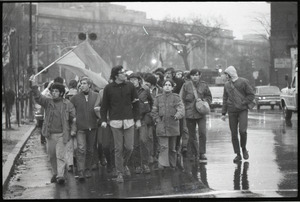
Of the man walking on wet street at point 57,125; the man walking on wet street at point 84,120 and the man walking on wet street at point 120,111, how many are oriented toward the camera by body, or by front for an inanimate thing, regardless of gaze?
3

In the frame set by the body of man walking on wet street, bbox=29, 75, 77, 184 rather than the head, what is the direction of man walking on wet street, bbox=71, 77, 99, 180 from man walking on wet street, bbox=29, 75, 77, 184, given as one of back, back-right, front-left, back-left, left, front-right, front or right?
back-left

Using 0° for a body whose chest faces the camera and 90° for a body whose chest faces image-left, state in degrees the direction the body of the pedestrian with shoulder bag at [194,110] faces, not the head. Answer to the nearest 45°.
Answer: approximately 0°

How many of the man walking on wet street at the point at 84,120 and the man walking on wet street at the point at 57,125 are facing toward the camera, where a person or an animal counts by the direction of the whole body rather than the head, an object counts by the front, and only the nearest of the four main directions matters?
2

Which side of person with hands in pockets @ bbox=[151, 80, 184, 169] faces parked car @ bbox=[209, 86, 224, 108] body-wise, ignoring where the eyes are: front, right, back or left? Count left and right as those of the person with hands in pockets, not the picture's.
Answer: back

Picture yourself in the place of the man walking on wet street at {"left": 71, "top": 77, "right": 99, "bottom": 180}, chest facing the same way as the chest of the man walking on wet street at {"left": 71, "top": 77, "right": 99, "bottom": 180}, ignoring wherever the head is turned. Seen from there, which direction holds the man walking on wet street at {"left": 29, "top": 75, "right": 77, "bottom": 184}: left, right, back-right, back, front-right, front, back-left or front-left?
front-right

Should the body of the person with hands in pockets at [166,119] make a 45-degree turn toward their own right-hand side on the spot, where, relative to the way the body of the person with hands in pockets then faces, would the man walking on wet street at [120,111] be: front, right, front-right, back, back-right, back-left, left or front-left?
front

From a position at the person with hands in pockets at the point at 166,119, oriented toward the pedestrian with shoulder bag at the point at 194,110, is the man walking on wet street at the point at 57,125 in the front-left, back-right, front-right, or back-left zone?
back-left

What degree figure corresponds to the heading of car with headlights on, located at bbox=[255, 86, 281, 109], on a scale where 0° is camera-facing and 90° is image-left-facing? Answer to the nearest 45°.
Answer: approximately 0°

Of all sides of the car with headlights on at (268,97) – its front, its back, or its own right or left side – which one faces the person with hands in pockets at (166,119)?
front
